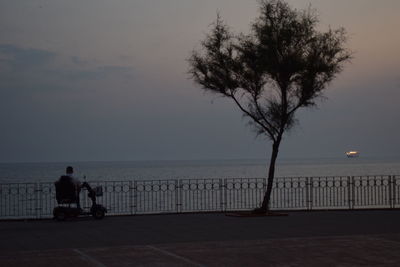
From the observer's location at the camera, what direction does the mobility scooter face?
facing to the right of the viewer
